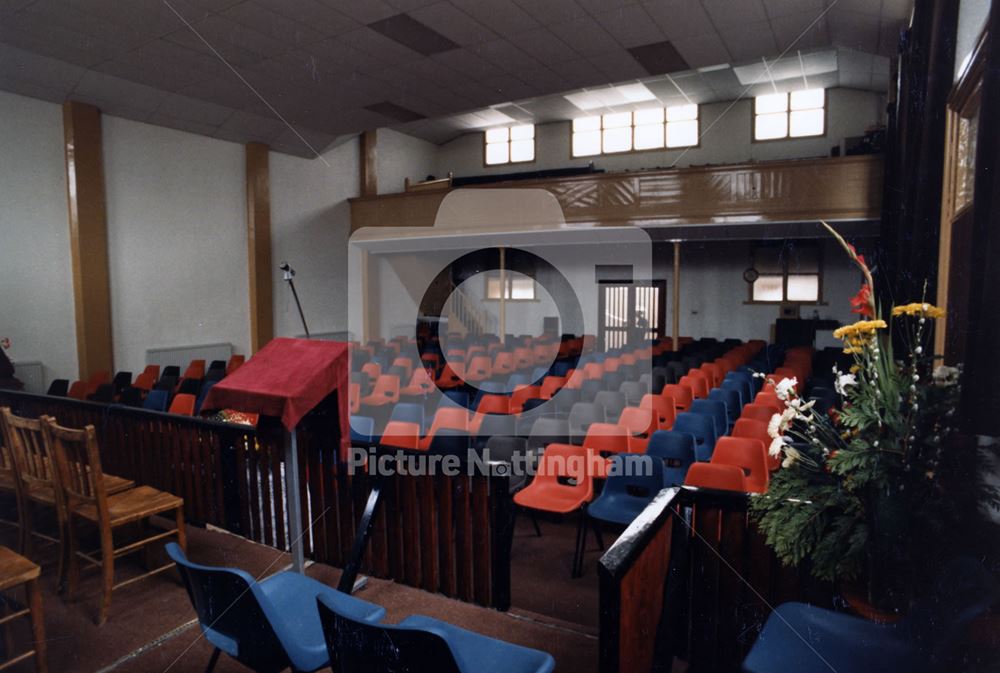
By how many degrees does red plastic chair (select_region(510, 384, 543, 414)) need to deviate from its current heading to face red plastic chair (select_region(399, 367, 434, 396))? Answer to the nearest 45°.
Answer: approximately 90° to its right

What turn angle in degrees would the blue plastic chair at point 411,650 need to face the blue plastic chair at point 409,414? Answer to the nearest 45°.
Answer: approximately 45° to its left

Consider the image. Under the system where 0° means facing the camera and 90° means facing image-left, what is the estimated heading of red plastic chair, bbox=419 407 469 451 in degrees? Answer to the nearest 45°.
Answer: approximately 45°

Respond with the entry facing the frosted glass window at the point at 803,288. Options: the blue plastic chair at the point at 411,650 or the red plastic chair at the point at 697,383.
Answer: the blue plastic chair

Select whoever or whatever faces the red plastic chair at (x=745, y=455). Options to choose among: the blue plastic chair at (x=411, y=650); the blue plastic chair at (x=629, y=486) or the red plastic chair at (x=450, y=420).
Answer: the blue plastic chair at (x=411, y=650)

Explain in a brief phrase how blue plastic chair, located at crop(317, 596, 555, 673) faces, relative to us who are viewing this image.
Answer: facing away from the viewer and to the right of the viewer

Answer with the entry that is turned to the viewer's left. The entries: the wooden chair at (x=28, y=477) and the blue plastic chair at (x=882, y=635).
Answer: the blue plastic chair

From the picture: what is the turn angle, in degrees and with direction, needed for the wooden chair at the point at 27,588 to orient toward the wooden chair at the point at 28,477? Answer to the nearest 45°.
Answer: approximately 45° to its left

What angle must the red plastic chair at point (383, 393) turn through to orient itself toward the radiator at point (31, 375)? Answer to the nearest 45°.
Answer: approximately 90° to its right
